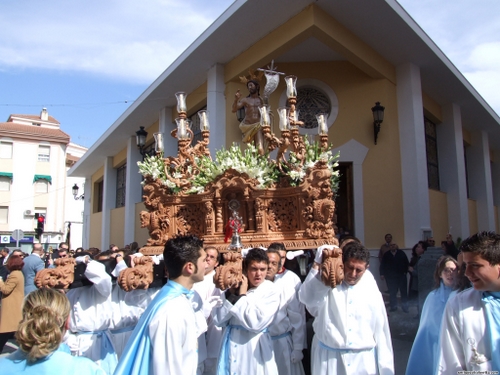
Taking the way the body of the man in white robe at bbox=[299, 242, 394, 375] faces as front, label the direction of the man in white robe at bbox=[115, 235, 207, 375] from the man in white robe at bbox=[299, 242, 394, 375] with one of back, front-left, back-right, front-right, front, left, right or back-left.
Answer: front-right

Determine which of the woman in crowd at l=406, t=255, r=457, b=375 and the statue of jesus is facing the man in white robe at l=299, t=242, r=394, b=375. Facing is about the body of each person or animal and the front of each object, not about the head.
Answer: the statue of jesus

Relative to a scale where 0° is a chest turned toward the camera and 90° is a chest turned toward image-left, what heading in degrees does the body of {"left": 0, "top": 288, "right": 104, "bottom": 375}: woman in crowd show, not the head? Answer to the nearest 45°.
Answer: approximately 180°

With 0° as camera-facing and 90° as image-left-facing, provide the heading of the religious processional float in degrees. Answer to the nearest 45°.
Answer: approximately 0°

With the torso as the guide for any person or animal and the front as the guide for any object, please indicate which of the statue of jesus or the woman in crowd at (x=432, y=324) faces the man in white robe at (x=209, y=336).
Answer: the statue of jesus

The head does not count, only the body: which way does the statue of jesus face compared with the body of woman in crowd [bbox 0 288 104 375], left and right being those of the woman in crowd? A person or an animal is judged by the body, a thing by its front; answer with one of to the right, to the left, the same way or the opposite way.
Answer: the opposite way

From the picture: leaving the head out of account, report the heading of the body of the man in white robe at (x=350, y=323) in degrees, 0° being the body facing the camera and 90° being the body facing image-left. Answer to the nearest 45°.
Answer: approximately 0°

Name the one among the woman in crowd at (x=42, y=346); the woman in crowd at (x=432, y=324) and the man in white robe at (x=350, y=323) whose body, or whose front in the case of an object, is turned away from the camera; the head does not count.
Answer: the woman in crowd at (x=42, y=346)

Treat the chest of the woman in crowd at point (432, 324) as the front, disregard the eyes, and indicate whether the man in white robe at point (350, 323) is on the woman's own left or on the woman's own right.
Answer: on the woman's own right

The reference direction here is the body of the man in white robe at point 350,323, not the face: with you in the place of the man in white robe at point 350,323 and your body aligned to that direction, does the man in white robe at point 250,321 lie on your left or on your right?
on your right

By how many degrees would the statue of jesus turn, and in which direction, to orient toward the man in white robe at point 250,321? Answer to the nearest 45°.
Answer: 0° — it already faces them

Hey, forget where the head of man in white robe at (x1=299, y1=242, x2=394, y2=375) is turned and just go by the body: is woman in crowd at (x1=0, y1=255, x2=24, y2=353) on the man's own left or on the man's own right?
on the man's own right

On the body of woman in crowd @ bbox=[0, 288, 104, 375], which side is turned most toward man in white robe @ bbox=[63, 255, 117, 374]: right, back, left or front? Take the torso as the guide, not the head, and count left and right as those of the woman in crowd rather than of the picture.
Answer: front
